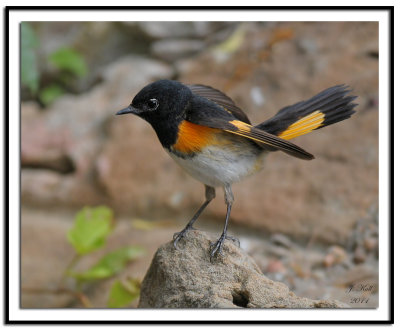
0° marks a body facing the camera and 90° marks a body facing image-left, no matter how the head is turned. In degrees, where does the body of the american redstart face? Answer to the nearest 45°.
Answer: approximately 90°

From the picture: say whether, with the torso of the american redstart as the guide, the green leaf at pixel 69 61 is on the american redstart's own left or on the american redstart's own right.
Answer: on the american redstart's own right

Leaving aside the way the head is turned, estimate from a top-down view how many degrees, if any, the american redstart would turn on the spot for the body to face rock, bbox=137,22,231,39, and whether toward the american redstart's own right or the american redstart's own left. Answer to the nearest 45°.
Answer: approximately 90° to the american redstart's own right
